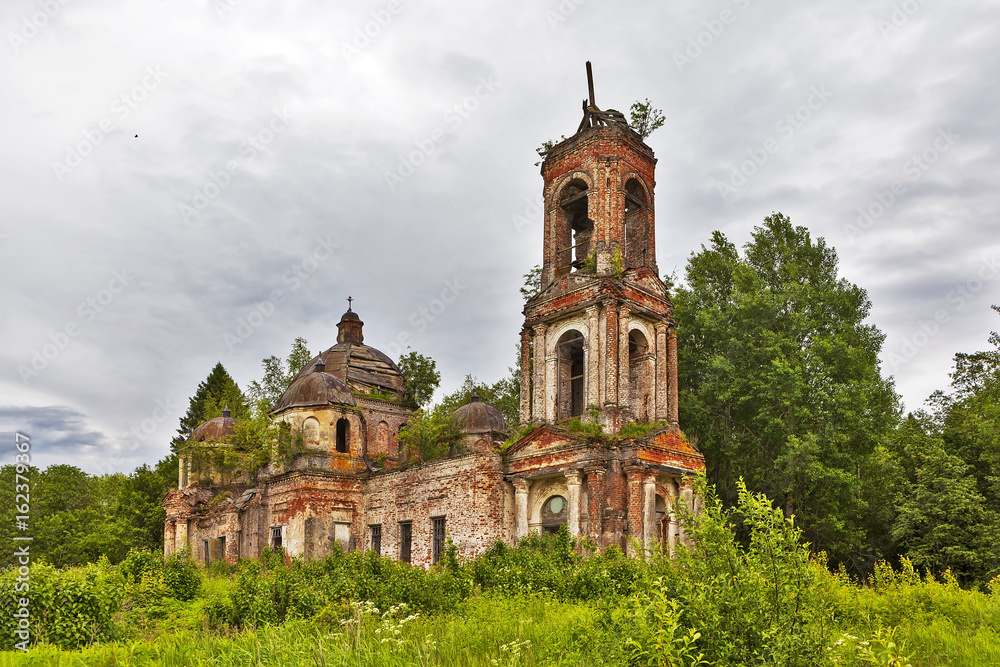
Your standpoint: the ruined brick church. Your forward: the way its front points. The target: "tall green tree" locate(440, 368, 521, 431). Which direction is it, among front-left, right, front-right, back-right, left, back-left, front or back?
back-left

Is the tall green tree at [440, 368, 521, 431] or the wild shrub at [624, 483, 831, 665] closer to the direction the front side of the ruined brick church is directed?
the wild shrub

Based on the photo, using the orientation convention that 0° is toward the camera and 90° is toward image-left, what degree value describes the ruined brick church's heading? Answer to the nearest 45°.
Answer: approximately 315°

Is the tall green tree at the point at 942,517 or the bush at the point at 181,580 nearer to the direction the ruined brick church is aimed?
the tall green tree

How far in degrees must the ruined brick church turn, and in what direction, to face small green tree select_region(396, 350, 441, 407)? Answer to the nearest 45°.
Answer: approximately 135° to its left

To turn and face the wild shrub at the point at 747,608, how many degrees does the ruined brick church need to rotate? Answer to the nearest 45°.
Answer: approximately 45° to its right
